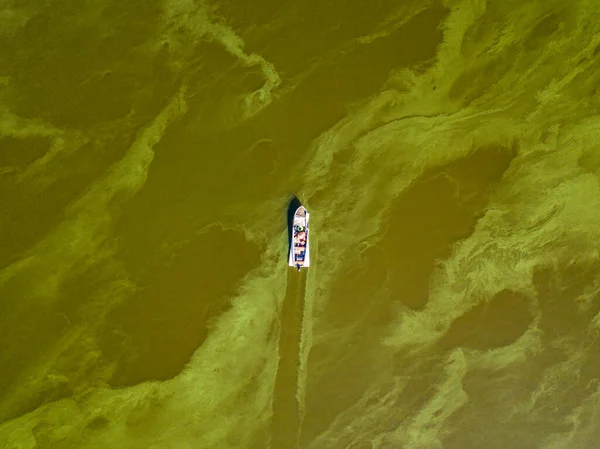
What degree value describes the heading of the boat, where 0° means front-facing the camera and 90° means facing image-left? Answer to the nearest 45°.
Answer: approximately 180°
